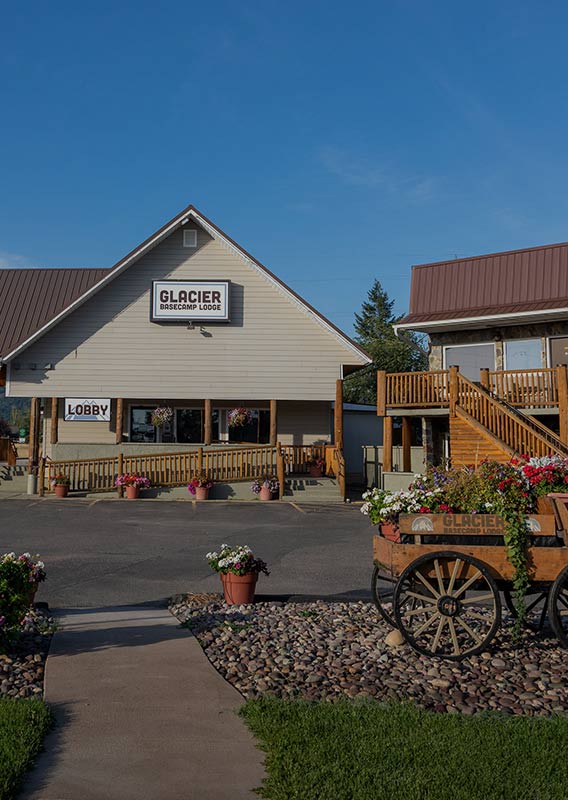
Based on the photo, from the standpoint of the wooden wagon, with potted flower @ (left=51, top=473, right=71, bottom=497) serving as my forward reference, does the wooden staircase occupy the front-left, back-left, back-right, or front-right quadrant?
front-right

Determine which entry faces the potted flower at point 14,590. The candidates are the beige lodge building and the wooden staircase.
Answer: the beige lodge building

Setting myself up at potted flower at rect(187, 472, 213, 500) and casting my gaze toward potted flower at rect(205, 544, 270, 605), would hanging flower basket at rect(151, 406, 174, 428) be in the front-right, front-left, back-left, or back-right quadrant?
back-right

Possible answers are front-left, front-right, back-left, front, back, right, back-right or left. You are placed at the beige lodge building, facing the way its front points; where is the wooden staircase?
front-left

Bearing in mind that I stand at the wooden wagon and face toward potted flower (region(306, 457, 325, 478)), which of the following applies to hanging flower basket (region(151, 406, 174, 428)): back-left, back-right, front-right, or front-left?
front-left

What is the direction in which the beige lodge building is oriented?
toward the camera

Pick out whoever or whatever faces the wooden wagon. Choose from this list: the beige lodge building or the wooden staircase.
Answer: the beige lodge building

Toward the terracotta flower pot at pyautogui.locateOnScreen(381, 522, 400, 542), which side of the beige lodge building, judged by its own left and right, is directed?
front
